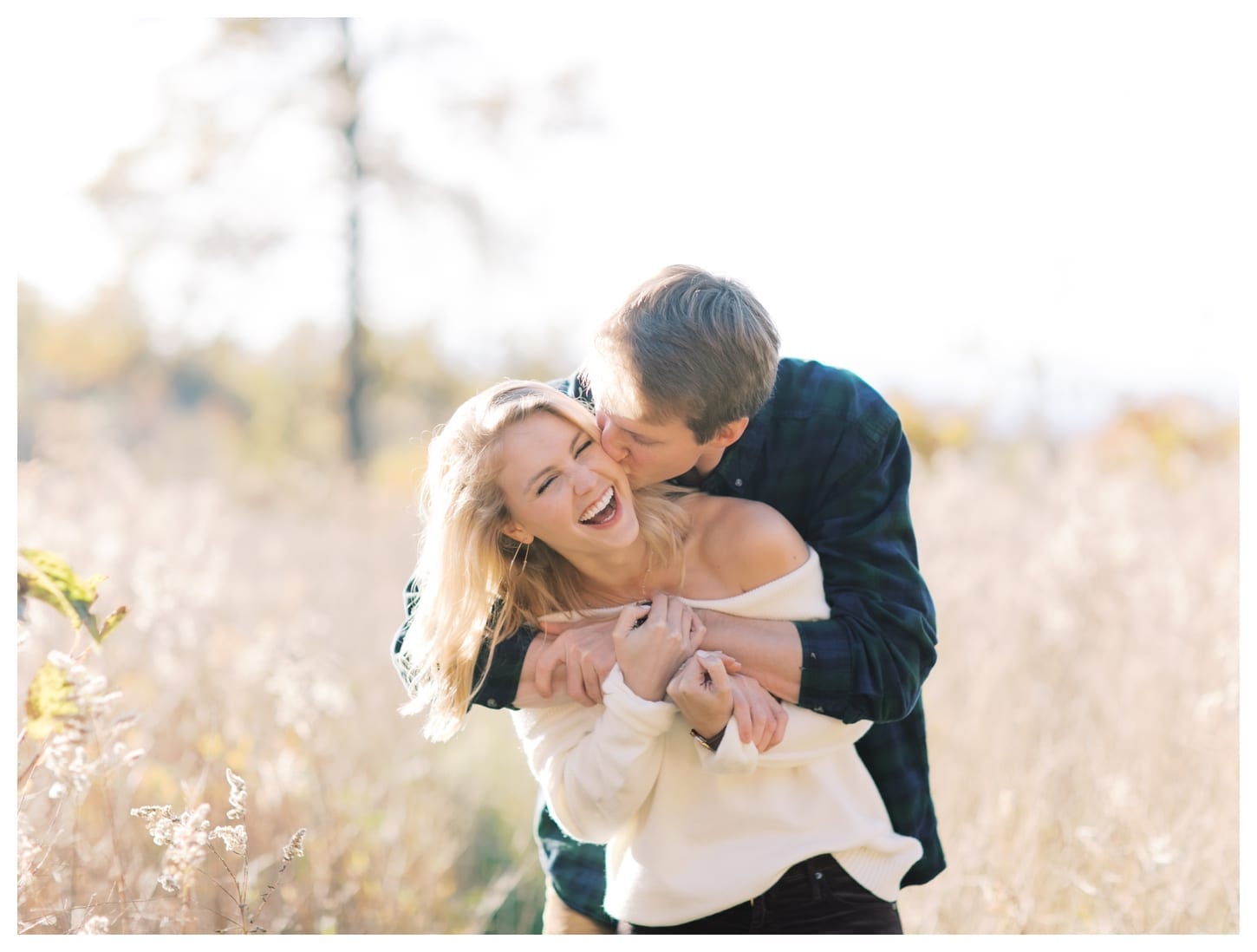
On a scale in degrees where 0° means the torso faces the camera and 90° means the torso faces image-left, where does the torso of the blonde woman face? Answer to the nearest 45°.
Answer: approximately 0°

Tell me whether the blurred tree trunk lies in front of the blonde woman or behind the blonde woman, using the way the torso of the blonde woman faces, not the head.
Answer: behind

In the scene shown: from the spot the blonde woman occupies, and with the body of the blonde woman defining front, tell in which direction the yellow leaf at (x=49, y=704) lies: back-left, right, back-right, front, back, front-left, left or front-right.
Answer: right

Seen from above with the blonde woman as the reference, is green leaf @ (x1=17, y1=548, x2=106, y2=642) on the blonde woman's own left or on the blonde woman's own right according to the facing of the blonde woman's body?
on the blonde woman's own right

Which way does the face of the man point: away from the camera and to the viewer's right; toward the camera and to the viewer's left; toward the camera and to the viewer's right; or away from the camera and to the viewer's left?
toward the camera and to the viewer's left

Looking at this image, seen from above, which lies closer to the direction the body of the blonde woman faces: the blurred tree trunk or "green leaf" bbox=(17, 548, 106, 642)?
the green leaf
